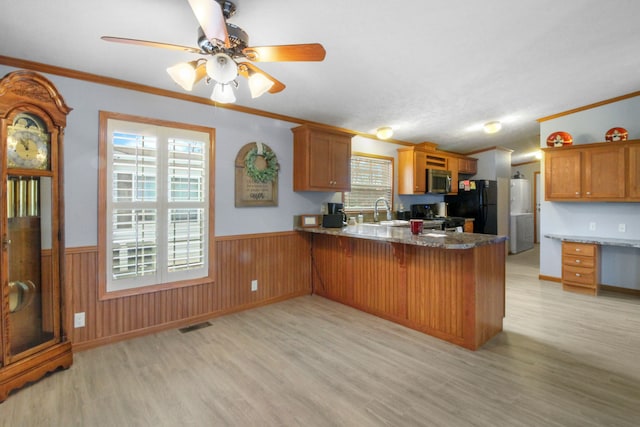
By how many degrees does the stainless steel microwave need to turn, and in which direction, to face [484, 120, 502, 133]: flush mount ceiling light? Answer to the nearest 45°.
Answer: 0° — it already faces it

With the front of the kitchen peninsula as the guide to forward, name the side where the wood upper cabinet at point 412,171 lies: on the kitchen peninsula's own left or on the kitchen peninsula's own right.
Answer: on the kitchen peninsula's own right

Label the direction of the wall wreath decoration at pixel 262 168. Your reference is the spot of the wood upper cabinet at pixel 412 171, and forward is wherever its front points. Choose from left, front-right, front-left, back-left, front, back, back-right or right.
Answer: right

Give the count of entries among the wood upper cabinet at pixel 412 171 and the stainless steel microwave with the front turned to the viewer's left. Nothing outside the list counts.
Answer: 0

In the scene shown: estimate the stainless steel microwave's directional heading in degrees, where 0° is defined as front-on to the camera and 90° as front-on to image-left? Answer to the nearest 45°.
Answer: approximately 315°

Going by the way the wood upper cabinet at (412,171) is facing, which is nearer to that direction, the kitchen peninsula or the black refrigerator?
the kitchen peninsula

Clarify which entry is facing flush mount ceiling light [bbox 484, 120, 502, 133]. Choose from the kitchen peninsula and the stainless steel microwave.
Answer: the stainless steel microwave

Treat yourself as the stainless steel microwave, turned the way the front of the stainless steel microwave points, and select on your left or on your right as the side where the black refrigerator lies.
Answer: on your left

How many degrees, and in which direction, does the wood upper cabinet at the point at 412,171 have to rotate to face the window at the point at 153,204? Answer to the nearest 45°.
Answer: approximately 90° to its right

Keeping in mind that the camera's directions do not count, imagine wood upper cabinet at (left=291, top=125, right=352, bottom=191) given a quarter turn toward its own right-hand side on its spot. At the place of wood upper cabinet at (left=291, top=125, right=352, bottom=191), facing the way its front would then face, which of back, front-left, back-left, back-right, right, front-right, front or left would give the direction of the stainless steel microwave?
back

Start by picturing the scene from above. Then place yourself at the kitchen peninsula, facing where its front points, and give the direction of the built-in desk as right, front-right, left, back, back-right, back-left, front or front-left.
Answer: back
